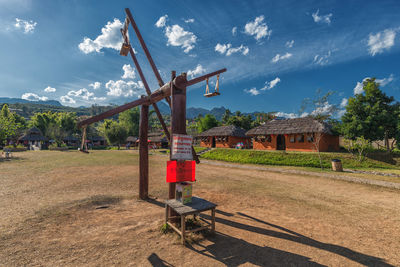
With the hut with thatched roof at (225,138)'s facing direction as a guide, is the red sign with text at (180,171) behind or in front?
in front

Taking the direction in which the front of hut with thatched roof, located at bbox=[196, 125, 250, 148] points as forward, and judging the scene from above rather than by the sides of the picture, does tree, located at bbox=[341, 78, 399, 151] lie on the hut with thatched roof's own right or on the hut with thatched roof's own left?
on the hut with thatched roof's own left

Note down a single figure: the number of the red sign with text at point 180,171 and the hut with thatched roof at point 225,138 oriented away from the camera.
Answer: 0

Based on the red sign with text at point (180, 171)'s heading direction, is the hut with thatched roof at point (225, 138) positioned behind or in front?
behind

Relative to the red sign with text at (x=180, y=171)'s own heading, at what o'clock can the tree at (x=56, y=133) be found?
The tree is roughly at 5 o'clock from the red sign with text.

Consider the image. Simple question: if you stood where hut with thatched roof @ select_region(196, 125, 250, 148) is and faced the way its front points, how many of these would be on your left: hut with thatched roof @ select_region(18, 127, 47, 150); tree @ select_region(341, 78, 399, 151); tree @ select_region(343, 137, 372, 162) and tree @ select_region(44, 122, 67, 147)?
2

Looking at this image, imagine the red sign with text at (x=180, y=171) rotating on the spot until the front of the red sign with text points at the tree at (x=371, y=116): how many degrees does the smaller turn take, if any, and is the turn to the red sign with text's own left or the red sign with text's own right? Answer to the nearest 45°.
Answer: approximately 135° to the red sign with text's own left

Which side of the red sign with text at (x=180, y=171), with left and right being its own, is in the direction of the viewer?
front

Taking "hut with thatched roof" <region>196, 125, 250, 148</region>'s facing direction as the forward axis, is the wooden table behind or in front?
in front

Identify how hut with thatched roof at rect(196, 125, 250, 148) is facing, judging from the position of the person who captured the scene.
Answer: facing the viewer and to the left of the viewer
